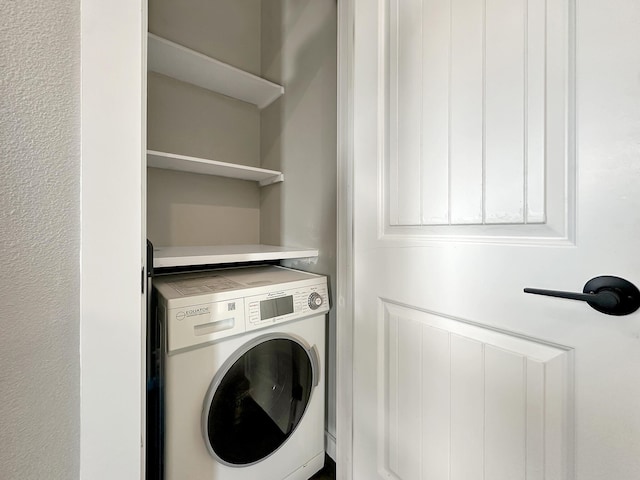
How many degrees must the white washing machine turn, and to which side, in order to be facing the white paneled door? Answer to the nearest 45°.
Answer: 0° — it already faces it
